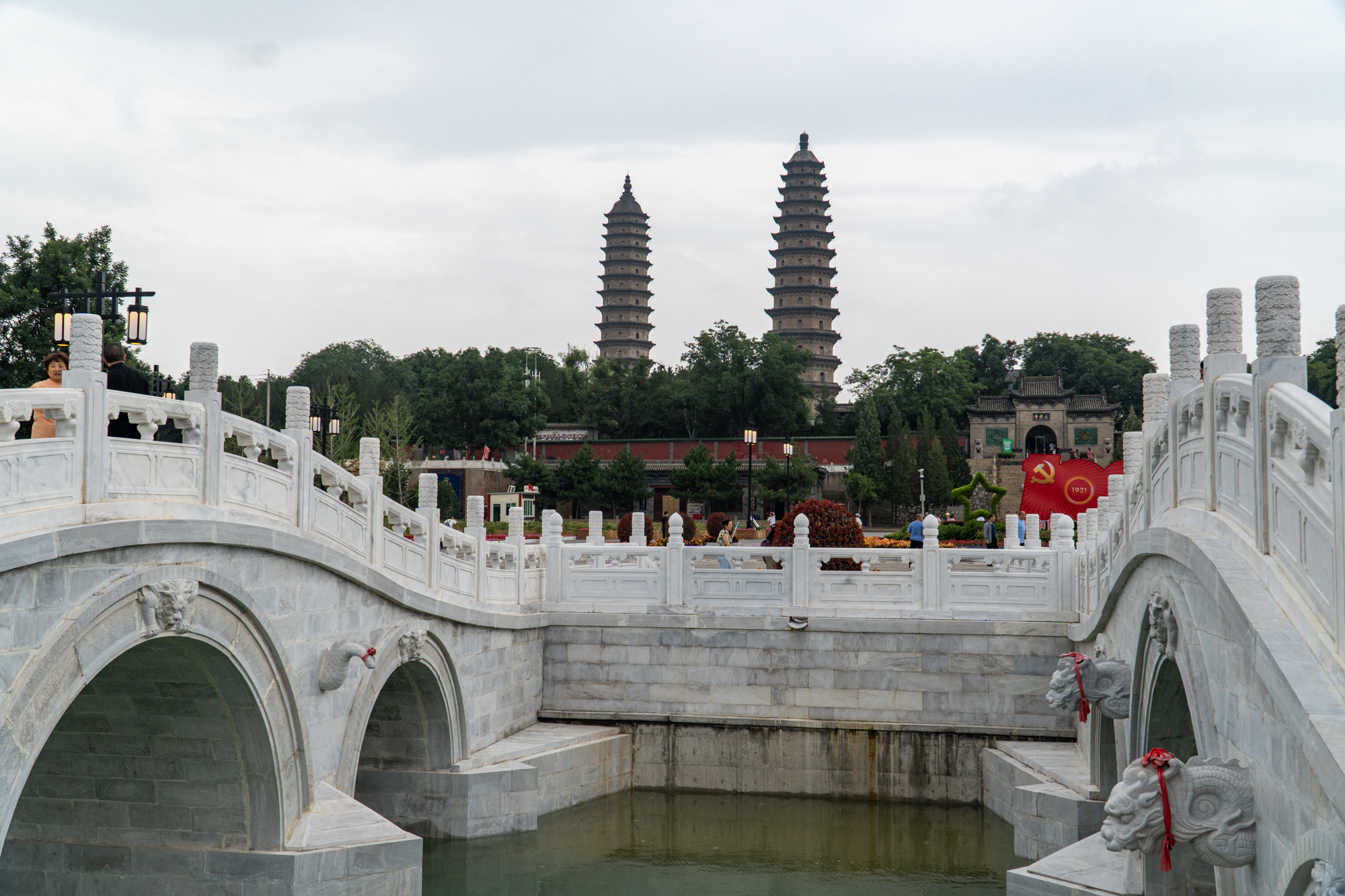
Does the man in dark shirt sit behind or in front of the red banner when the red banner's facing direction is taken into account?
in front

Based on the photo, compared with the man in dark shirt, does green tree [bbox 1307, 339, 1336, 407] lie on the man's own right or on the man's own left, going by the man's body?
on the man's own right

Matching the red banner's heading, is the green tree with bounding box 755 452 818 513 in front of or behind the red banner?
behind

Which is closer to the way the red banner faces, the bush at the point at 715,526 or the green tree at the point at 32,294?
the green tree

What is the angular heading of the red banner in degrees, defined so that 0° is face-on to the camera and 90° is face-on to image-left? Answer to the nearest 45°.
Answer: approximately 0°

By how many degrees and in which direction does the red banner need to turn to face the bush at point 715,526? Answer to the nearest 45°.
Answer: approximately 45° to its right

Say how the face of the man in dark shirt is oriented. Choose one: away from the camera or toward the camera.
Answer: away from the camera

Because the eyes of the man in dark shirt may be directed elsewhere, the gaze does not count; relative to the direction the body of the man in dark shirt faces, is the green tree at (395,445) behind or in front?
in front

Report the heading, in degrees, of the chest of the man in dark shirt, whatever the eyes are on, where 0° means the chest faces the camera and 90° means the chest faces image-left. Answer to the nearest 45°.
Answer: approximately 180°

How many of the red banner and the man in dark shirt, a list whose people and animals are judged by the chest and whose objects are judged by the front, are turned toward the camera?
1
